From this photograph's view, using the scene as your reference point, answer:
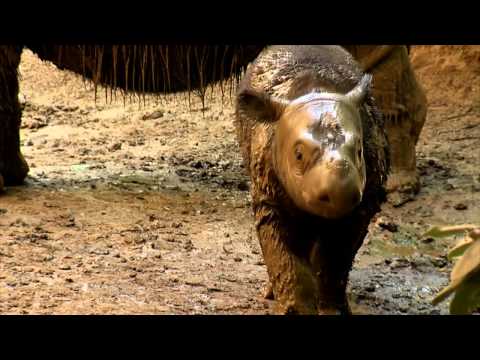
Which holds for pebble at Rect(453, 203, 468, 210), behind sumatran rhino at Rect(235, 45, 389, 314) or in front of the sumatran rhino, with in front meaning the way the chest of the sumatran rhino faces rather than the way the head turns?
behind

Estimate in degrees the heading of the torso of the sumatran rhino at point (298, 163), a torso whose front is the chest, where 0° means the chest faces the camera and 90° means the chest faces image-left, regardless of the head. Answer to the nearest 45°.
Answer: approximately 0°
